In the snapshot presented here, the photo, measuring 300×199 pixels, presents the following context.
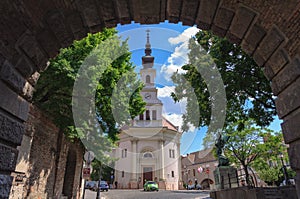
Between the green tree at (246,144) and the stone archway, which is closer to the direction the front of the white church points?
the stone archway

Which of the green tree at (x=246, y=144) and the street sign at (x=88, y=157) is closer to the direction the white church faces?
the street sign

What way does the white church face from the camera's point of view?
toward the camera

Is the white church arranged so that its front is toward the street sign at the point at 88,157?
yes

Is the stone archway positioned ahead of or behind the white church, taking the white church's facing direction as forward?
ahead

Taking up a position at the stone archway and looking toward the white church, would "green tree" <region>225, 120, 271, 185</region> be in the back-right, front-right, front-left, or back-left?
front-right

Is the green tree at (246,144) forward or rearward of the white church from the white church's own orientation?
forward

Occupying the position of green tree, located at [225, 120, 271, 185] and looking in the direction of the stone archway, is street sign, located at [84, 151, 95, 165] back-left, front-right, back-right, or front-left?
front-right

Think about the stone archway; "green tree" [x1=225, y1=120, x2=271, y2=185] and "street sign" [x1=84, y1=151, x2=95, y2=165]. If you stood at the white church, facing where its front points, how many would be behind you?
0

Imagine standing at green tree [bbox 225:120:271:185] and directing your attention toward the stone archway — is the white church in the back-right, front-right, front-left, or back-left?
back-right
